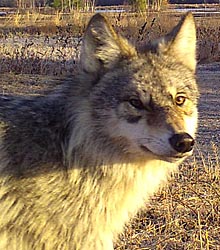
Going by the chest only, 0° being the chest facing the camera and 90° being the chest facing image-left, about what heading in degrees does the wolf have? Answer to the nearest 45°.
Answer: approximately 315°
